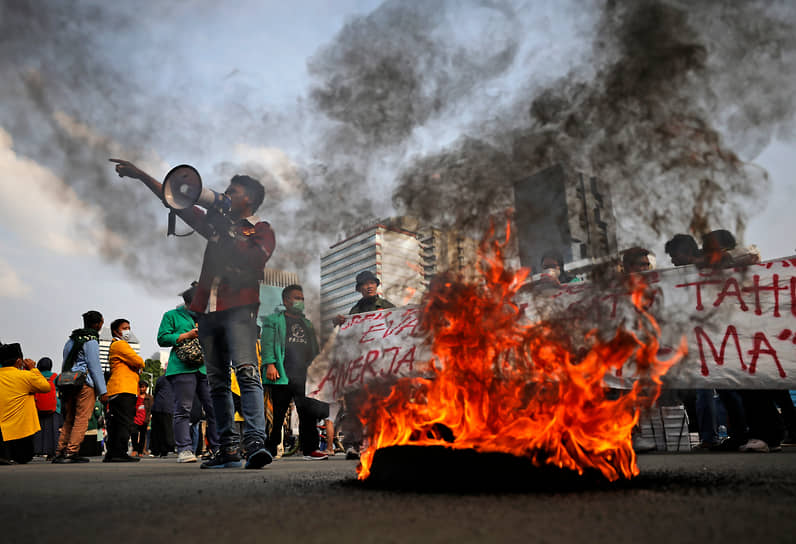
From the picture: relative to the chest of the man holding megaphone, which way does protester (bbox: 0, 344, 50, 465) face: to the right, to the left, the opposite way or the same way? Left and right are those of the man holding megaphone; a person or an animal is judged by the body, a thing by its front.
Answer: the opposite way

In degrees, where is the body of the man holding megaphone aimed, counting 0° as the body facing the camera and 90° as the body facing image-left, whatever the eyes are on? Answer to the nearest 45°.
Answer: approximately 45°

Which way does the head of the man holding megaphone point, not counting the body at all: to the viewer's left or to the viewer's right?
to the viewer's left

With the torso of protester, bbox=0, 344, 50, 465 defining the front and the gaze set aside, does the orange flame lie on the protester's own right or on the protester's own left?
on the protester's own right

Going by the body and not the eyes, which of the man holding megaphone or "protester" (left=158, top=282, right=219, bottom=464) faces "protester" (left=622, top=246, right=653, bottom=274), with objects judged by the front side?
"protester" (left=158, top=282, right=219, bottom=464)
